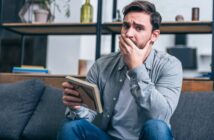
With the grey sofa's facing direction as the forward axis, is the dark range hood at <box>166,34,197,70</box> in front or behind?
behind

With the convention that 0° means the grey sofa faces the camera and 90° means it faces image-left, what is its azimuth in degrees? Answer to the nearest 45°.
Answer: approximately 0°

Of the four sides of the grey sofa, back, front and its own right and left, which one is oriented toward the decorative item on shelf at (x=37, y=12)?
back

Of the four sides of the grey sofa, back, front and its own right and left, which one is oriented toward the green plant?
back

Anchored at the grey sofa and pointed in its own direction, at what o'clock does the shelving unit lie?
The shelving unit is roughly at 7 o'clock from the grey sofa.
